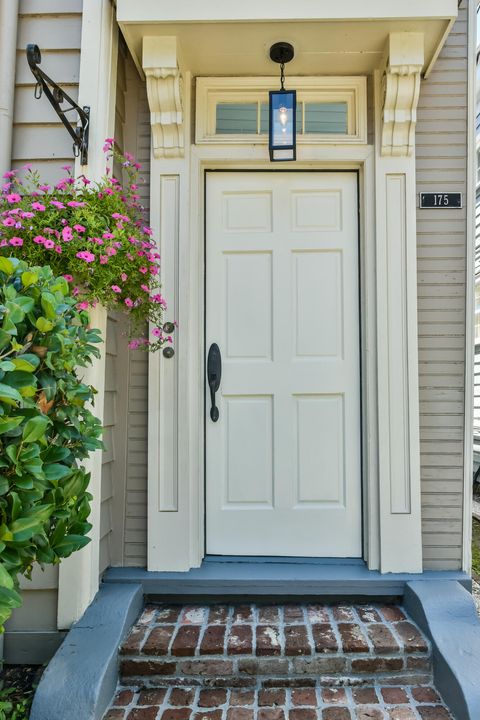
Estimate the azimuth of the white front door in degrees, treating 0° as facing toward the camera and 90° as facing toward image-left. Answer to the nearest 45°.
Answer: approximately 0°

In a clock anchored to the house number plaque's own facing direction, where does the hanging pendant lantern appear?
The hanging pendant lantern is roughly at 2 o'clock from the house number plaque.

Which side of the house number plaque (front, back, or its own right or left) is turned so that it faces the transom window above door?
right

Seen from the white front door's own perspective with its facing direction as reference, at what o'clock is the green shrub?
The green shrub is roughly at 1 o'clock from the white front door.

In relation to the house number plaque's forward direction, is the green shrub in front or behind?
in front

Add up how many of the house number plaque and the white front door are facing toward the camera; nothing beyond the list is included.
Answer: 2

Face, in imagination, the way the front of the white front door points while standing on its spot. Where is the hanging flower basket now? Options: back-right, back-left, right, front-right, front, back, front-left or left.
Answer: front-right
